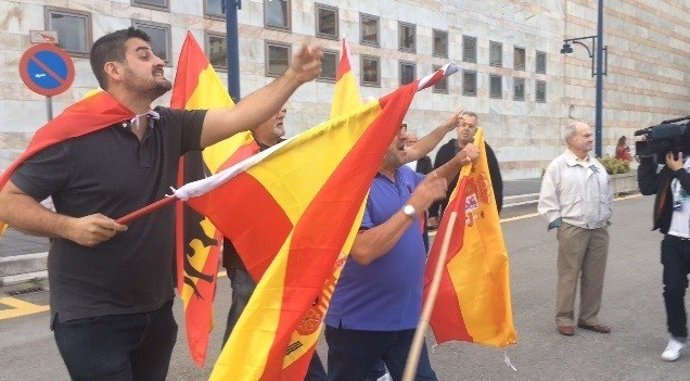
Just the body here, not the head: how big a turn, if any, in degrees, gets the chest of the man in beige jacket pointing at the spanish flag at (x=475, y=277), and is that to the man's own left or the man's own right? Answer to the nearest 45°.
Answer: approximately 45° to the man's own right

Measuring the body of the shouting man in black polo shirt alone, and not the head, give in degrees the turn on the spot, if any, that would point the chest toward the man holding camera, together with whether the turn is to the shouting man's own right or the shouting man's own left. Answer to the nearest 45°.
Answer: approximately 45° to the shouting man's own left

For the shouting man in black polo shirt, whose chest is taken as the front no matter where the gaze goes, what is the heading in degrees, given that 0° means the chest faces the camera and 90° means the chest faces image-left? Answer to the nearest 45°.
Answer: approximately 315°

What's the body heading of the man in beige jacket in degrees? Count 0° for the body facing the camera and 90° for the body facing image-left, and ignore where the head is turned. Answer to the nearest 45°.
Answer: approximately 315°

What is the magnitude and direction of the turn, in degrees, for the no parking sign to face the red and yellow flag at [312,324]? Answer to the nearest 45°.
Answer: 0° — it already faces it

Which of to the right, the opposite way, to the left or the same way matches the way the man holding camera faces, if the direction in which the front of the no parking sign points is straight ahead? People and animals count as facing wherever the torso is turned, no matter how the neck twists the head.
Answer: to the right

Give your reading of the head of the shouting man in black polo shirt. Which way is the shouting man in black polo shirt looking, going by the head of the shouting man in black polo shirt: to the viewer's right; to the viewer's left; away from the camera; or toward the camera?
to the viewer's right
